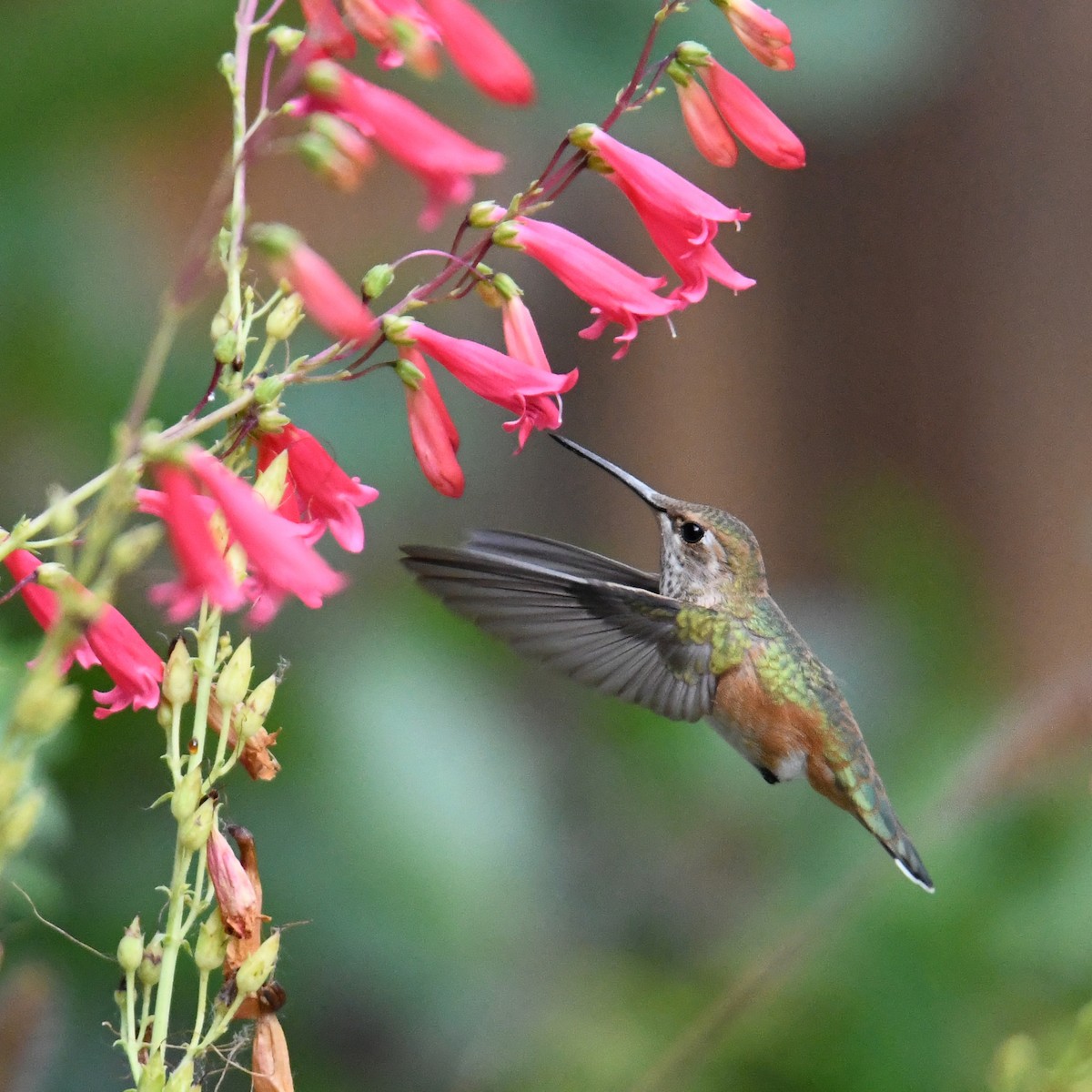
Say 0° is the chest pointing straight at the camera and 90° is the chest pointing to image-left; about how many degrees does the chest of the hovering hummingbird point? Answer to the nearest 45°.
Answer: approximately 90°

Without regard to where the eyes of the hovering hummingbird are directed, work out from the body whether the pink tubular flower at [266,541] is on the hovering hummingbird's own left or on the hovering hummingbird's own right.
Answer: on the hovering hummingbird's own left
